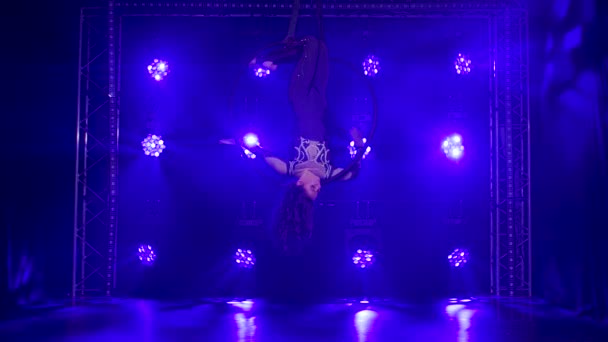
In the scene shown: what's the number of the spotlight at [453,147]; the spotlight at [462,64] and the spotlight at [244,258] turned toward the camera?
3

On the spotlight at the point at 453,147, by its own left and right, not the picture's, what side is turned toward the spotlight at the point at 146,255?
right

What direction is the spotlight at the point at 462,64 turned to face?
toward the camera

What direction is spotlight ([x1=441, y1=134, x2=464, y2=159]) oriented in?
toward the camera

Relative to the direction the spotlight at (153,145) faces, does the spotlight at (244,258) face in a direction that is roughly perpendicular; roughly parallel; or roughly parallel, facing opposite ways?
roughly parallel

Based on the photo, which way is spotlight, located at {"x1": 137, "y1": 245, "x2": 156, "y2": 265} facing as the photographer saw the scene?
facing the viewer

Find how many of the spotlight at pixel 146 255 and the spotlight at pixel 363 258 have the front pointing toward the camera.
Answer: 2

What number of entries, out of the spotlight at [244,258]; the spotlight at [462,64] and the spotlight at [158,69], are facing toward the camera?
3

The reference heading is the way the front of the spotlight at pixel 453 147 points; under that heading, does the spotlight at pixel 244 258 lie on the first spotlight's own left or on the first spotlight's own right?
on the first spotlight's own right

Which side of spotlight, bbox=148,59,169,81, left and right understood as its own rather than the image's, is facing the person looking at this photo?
front

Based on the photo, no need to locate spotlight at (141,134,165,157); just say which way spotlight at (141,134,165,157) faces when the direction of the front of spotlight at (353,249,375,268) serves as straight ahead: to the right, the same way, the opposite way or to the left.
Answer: the same way

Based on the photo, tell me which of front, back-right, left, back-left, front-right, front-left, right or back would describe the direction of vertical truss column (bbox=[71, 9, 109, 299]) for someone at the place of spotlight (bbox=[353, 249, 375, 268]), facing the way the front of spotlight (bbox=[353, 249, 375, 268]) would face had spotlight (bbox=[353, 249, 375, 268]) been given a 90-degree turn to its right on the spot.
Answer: front
